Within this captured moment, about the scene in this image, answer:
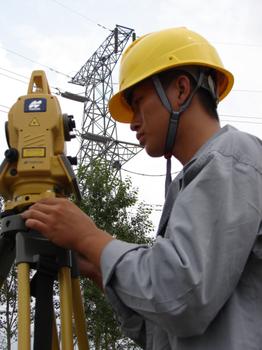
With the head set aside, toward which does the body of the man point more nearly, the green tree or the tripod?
the tripod

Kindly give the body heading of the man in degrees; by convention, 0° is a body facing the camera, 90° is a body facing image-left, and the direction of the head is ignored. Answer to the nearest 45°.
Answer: approximately 90°

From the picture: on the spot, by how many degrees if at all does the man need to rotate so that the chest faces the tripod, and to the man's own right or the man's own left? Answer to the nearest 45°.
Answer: approximately 45° to the man's own right

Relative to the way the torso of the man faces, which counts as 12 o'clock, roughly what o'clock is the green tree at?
The green tree is roughly at 3 o'clock from the man.

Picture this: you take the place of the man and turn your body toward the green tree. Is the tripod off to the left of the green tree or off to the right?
left
